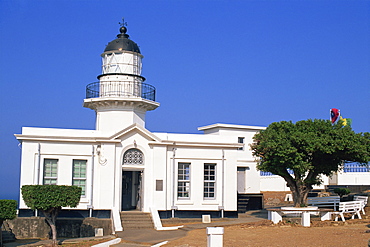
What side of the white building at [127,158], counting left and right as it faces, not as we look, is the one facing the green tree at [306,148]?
left

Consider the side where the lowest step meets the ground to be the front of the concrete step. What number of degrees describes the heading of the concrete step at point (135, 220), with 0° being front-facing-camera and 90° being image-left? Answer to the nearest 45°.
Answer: approximately 0°

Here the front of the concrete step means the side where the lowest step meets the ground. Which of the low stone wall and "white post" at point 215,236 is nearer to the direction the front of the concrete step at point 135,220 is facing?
the white post

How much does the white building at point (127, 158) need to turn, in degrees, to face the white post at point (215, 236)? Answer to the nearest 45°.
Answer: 0° — it already faces it

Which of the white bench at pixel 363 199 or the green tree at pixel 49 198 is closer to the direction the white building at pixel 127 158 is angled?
the green tree

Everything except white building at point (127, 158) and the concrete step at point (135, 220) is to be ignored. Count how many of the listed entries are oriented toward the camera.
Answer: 2

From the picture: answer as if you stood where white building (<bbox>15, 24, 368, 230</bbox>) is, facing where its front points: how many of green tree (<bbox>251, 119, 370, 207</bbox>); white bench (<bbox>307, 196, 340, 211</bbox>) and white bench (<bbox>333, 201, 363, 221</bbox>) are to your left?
3

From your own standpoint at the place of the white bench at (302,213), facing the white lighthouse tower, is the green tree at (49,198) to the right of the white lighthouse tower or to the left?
left
